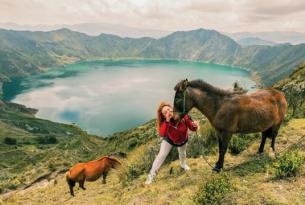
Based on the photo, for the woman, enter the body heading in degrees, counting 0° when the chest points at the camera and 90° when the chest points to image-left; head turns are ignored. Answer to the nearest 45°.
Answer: approximately 0°

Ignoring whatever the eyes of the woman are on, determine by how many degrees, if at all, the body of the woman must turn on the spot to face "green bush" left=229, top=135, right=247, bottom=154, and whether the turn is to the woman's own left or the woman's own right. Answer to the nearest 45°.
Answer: approximately 135° to the woman's own left

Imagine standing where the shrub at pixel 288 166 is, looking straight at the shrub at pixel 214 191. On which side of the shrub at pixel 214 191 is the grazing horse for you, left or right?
right

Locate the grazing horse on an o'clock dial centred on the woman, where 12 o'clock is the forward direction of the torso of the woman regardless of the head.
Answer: The grazing horse is roughly at 4 o'clock from the woman.

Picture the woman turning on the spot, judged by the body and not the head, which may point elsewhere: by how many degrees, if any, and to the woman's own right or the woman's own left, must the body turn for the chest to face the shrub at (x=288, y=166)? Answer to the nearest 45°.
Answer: approximately 45° to the woman's own left

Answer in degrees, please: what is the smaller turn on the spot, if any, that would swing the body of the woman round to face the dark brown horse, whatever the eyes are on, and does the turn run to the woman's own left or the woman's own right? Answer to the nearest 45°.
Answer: approximately 90° to the woman's own left

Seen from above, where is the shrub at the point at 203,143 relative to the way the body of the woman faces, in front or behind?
behind
